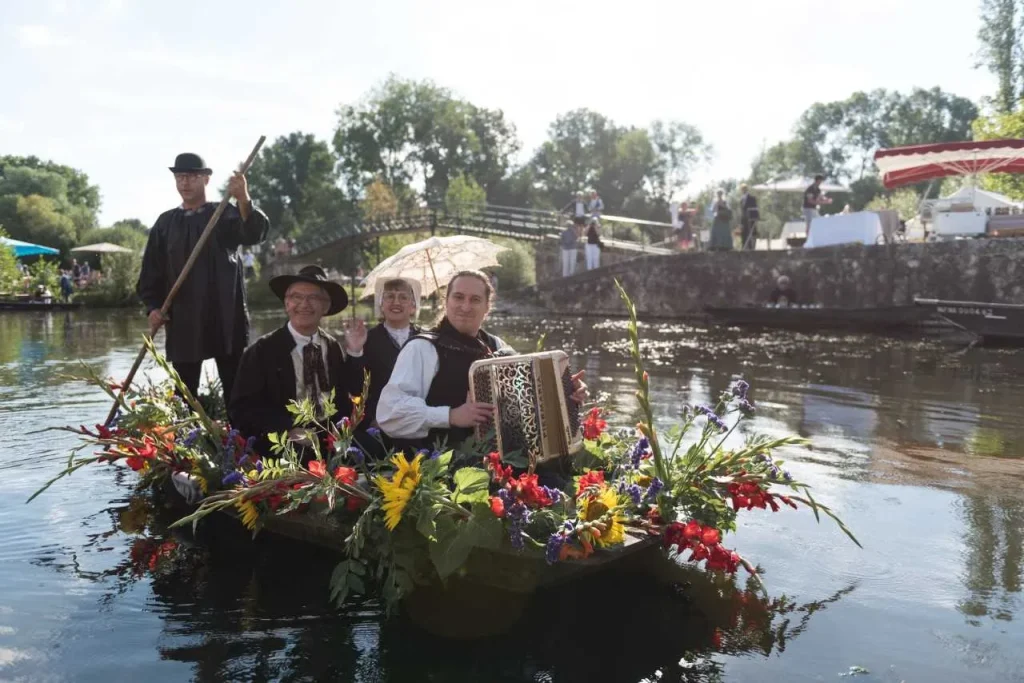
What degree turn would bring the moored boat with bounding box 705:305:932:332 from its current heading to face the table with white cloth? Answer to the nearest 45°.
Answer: approximately 90° to its right

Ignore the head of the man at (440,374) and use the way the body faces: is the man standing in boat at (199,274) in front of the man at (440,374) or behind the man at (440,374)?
behind

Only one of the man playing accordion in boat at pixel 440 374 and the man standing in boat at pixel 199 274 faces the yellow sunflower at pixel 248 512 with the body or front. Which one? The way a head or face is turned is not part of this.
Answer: the man standing in boat at pixel 199 274

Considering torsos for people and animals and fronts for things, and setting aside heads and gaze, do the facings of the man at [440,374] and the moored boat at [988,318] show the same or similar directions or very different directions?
very different directions

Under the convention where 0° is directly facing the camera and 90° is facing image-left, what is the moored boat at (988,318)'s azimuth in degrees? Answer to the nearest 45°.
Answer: approximately 90°

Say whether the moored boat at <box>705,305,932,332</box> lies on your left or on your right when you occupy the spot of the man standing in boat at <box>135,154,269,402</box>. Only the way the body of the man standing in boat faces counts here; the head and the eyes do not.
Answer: on your left

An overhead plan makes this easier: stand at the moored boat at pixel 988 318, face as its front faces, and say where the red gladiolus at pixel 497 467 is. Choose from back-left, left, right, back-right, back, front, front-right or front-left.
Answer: left

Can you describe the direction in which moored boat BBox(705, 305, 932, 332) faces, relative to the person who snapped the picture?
facing to the left of the viewer

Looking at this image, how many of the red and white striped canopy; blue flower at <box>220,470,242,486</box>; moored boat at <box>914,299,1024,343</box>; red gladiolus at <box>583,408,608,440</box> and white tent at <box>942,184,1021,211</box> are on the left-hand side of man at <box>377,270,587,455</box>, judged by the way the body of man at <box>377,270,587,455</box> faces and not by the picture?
4

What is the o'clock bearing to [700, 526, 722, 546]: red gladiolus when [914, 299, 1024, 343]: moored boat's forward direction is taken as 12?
The red gladiolus is roughly at 9 o'clock from the moored boat.
